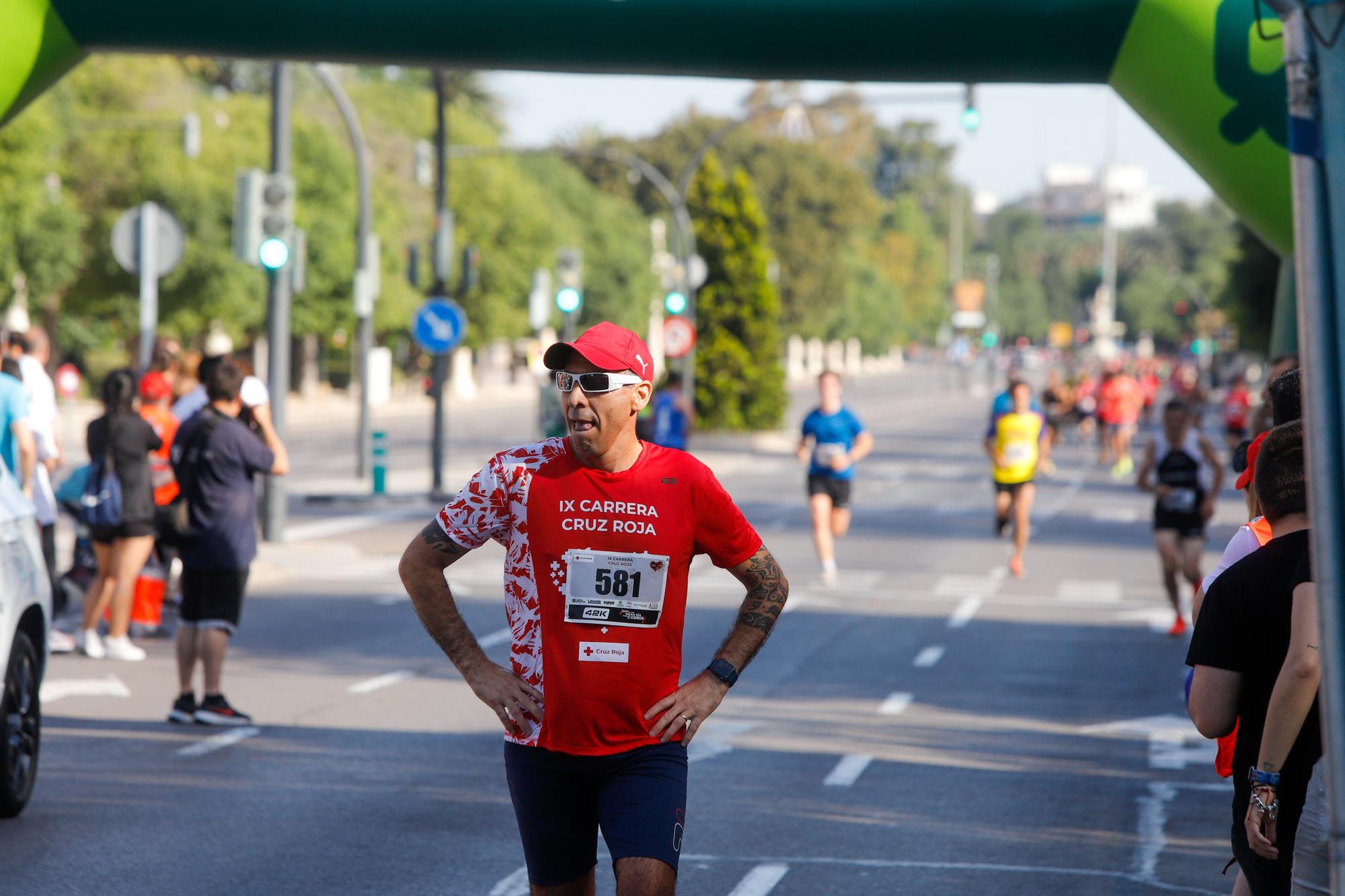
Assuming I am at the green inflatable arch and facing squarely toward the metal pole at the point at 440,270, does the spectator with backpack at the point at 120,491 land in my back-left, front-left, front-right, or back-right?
front-left

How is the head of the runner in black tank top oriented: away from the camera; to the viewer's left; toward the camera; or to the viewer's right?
toward the camera

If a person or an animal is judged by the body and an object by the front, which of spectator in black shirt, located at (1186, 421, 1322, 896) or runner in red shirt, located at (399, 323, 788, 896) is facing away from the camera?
the spectator in black shirt

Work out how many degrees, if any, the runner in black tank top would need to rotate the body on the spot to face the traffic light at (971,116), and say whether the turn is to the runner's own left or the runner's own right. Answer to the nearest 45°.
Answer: approximately 180°

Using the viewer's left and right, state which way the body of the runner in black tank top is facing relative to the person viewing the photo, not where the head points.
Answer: facing the viewer

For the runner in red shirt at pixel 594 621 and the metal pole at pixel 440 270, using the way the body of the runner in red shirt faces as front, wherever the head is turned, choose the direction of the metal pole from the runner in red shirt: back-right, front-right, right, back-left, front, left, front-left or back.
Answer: back

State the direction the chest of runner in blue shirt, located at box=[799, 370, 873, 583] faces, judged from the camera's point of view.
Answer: toward the camera

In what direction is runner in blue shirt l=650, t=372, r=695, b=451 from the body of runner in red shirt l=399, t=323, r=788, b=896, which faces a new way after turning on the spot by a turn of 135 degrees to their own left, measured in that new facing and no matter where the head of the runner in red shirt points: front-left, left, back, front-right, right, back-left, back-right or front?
front-left

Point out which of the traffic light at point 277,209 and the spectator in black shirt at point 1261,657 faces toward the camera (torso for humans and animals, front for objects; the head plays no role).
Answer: the traffic light

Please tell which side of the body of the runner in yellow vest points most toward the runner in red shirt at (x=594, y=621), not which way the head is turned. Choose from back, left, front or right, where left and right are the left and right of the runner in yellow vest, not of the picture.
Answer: front

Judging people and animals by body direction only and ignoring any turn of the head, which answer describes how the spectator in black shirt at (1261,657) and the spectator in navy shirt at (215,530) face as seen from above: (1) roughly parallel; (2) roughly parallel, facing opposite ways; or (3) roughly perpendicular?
roughly parallel

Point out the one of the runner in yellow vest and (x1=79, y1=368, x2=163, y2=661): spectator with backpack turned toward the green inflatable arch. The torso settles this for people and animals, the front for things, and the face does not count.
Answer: the runner in yellow vest

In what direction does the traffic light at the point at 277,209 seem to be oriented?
toward the camera

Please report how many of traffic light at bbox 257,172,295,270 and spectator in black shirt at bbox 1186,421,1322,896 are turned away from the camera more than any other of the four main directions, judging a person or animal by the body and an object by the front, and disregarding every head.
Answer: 1

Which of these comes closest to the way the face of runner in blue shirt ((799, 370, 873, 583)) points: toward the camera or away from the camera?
toward the camera

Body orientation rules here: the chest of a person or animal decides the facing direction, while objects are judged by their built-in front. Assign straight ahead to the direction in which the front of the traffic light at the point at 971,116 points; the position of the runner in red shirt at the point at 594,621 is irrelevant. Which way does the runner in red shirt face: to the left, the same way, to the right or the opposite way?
the same way
